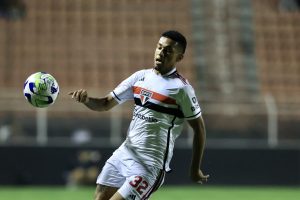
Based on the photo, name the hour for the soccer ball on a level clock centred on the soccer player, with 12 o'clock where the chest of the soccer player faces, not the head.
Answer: The soccer ball is roughly at 2 o'clock from the soccer player.

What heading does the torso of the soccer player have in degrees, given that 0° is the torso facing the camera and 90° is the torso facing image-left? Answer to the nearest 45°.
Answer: approximately 45°
